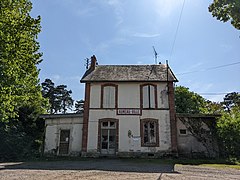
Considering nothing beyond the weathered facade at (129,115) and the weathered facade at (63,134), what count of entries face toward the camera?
2

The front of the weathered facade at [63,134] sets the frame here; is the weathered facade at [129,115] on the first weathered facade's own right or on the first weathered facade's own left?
on the first weathered facade's own left

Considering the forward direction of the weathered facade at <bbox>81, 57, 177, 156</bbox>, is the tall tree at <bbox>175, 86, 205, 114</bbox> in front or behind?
behind

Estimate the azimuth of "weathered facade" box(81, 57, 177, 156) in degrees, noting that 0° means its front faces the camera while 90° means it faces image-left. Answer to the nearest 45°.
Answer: approximately 0°

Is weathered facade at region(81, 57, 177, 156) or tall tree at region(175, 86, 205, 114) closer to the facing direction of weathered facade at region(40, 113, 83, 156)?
the weathered facade

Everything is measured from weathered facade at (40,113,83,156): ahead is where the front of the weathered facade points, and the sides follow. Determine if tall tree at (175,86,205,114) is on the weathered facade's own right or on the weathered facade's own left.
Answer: on the weathered facade's own left

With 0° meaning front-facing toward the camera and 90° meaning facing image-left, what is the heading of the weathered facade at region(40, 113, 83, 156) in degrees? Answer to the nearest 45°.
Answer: approximately 0°

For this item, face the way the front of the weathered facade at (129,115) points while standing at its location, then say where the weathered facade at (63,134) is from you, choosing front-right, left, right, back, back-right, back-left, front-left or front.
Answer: right

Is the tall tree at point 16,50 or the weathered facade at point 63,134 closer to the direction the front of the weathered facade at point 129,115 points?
the tall tree

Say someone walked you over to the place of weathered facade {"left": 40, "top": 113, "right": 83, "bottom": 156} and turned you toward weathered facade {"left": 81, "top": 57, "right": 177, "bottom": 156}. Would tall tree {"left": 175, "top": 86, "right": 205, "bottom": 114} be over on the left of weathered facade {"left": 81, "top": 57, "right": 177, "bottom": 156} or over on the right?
left
